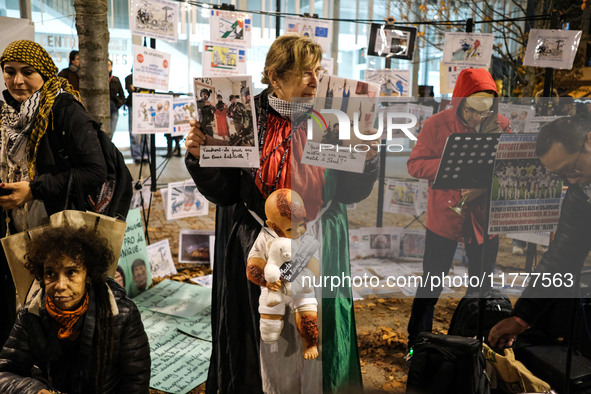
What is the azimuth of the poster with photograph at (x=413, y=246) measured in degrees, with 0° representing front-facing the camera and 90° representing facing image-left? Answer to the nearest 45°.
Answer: approximately 0°

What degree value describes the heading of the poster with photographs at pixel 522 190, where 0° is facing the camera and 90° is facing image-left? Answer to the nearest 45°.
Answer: approximately 0°

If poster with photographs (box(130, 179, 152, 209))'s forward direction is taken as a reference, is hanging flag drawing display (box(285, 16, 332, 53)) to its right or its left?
on its left

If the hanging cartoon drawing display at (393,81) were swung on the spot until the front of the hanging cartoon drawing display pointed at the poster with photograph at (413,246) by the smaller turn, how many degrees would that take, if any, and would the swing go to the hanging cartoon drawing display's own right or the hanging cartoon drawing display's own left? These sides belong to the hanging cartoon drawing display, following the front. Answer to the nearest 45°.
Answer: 0° — it already faces it

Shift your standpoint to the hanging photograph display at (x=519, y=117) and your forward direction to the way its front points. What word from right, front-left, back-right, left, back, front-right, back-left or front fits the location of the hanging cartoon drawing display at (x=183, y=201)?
back-right

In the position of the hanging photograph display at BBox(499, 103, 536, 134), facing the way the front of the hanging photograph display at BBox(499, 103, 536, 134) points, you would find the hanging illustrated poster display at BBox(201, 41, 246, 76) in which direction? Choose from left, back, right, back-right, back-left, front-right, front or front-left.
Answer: back-right
